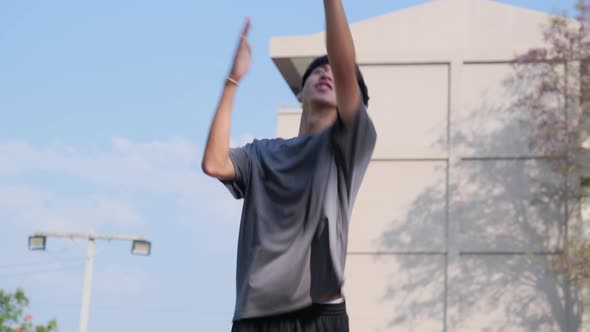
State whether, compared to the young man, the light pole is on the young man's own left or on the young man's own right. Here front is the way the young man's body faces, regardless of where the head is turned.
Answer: on the young man's own right

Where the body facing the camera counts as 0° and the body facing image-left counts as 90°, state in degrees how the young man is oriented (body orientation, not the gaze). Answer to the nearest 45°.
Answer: approximately 45°

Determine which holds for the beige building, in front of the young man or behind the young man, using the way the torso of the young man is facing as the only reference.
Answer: behind
